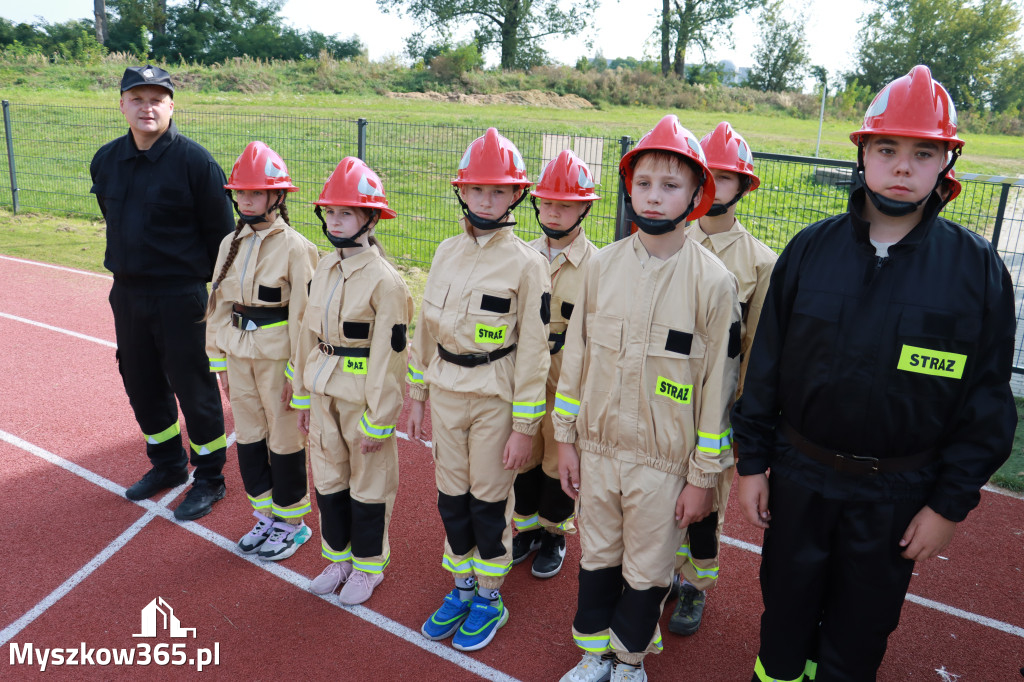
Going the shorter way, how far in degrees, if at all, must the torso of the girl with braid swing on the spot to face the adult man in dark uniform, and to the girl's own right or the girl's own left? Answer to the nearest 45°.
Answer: approximately 90° to the girl's own right

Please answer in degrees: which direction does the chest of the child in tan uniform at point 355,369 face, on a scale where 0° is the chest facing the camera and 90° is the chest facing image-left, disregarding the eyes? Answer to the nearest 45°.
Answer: approximately 45°

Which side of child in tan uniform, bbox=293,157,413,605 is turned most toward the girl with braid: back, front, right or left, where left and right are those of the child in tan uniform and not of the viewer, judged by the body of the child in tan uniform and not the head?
right

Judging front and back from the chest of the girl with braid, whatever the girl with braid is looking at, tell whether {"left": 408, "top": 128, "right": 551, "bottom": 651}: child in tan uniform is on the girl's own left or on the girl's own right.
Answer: on the girl's own left

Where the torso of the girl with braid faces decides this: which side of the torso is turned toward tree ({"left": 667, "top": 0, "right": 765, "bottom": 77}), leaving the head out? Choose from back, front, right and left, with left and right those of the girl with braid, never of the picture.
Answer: back

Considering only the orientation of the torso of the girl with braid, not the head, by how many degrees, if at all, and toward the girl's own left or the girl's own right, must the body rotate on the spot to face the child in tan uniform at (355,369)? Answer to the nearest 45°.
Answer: approximately 90° to the girl's own left

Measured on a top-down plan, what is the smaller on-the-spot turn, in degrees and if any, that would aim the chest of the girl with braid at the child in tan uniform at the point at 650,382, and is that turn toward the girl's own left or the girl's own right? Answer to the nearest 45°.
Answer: approximately 90° to the girl's own left

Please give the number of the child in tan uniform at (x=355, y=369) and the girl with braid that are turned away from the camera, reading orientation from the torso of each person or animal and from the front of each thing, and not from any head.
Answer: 0

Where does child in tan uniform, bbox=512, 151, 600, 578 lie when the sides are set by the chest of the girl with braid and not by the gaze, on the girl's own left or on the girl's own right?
on the girl's own left

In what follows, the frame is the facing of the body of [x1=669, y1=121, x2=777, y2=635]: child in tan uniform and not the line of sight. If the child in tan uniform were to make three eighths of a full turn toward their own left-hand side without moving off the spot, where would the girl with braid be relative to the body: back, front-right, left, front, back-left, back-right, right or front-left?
back

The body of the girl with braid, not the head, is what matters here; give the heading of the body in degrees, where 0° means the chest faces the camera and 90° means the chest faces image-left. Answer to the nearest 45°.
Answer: approximately 45°

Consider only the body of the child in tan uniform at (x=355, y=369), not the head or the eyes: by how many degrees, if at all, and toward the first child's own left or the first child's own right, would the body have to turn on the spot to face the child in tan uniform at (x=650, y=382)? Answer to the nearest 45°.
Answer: approximately 90° to the first child's own left
